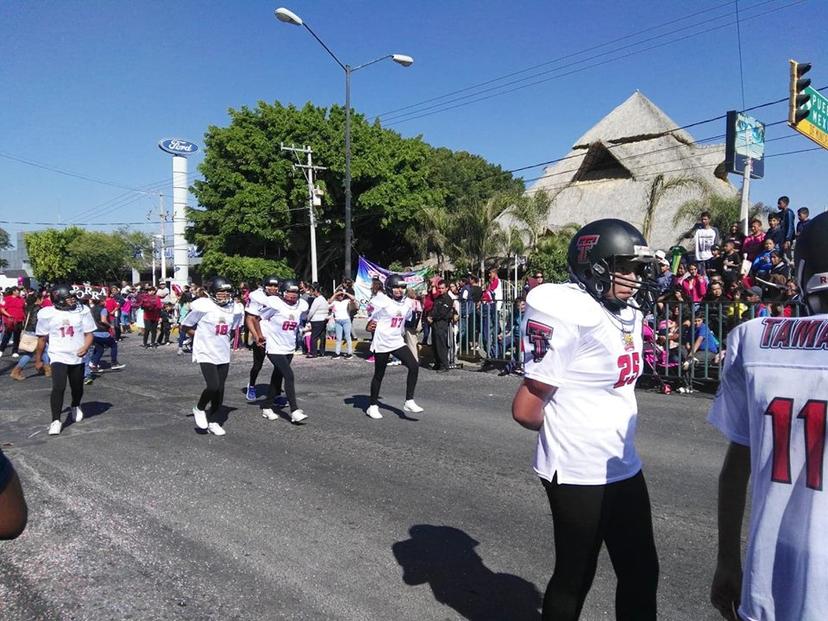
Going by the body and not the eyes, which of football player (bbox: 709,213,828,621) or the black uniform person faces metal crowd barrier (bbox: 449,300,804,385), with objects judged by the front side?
the football player

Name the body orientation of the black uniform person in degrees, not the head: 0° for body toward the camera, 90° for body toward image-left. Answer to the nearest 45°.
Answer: approximately 45°

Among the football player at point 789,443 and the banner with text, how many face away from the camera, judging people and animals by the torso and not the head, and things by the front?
1

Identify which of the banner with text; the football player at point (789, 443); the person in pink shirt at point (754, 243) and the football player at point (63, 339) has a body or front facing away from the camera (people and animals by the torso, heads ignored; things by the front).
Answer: the football player at point (789, 443)

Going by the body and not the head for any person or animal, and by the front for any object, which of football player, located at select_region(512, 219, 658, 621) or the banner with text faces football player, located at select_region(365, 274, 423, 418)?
the banner with text

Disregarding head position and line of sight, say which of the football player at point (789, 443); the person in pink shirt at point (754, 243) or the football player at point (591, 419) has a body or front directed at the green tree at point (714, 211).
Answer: the football player at point (789, 443)

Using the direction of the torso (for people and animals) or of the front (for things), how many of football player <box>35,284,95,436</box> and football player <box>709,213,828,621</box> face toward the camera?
1

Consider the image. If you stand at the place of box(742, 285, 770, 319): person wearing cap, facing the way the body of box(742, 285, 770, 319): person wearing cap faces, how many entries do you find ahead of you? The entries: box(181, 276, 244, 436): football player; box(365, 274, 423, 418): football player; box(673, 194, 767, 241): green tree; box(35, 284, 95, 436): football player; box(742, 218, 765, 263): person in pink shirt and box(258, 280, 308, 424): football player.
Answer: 4

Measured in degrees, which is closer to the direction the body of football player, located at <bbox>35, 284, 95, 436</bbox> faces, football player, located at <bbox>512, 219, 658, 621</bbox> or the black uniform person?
the football player

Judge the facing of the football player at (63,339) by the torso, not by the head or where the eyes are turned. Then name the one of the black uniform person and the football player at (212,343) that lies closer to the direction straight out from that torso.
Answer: the football player

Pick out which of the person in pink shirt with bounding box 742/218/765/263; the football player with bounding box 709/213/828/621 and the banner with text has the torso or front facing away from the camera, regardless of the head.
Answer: the football player
